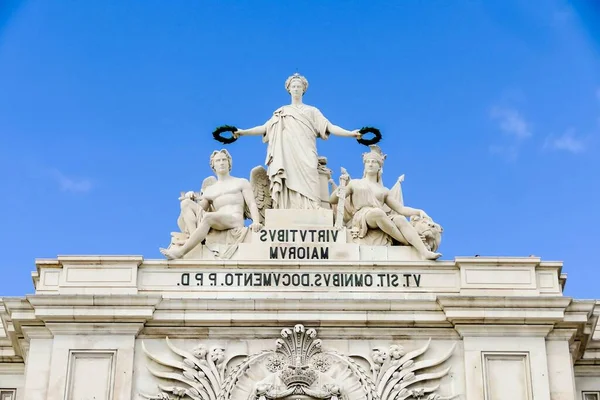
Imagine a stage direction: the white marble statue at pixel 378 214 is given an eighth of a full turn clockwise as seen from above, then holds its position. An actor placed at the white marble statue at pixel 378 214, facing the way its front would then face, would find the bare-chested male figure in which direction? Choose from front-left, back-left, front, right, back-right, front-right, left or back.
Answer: front-right

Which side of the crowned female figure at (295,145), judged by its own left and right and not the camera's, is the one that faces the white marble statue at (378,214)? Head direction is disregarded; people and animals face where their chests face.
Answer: left

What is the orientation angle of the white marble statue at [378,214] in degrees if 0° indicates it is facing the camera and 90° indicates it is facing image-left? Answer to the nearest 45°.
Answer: approximately 0°

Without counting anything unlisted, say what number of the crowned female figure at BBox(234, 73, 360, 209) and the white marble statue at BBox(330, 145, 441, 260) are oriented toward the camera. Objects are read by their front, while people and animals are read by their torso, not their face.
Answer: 2

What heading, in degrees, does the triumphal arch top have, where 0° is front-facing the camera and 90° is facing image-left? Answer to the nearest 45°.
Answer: approximately 0°
